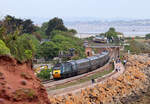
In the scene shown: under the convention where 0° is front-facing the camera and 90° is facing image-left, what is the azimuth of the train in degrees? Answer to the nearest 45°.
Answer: approximately 45°

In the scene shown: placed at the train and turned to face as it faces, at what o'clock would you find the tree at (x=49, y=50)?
The tree is roughly at 4 o'clock from the train.
